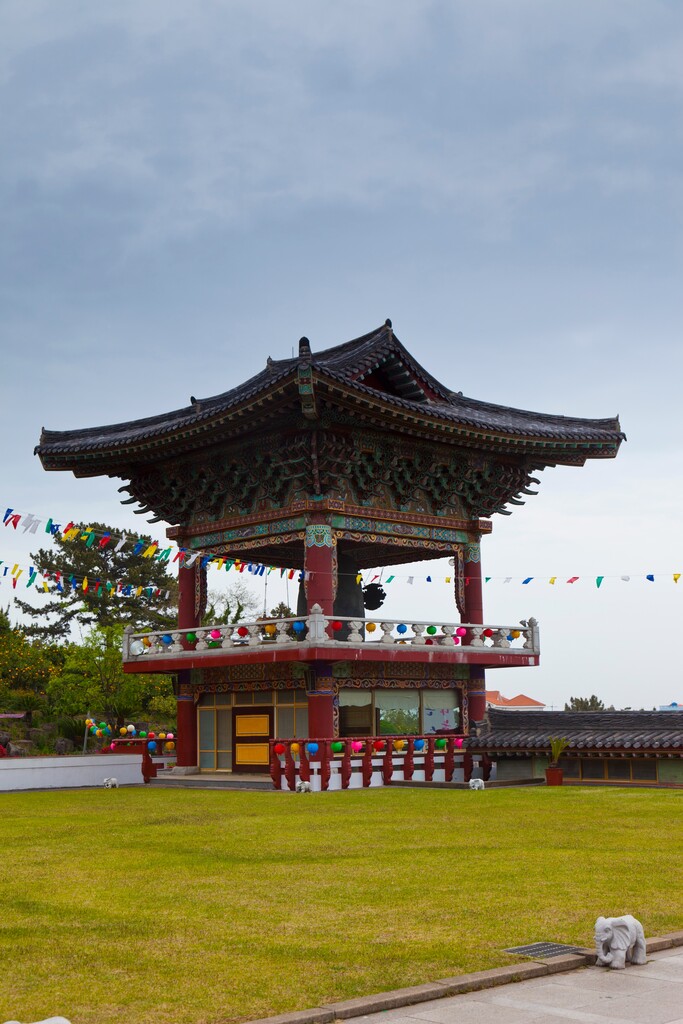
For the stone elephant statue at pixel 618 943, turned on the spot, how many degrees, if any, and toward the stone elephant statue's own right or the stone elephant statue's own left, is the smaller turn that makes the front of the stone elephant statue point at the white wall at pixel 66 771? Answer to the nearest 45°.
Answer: approximately 90° to the stone elephant statue's own right

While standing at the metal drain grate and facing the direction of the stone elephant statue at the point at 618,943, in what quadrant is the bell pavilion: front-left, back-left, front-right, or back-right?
back-left

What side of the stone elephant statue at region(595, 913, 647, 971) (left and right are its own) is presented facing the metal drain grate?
right

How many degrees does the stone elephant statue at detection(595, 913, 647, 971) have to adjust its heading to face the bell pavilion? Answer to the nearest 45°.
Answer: approximately 135° to its right

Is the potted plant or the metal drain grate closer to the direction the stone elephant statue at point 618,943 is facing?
the metal drain grate
